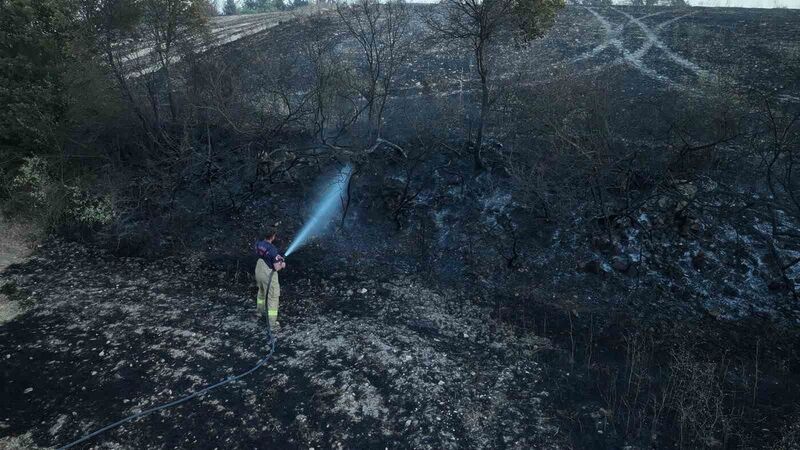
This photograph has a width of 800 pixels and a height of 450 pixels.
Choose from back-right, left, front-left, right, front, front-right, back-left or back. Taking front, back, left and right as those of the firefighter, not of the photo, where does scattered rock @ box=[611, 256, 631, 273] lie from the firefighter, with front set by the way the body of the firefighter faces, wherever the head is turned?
front-right

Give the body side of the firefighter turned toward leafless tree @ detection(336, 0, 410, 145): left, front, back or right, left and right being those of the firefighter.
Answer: front

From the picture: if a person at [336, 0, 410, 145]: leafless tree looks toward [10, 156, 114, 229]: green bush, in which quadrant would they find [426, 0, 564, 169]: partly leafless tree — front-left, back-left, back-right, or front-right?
back-left

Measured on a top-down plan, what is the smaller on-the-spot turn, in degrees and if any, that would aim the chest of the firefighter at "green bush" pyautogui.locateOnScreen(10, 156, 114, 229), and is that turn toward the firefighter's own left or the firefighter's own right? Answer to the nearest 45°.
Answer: approximately 90° to the firefighter's own left

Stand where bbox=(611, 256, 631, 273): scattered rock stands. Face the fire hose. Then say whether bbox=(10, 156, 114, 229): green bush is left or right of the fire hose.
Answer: right

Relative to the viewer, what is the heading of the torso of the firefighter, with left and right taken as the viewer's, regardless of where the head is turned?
facing away from the viewer and to the right of the viewer

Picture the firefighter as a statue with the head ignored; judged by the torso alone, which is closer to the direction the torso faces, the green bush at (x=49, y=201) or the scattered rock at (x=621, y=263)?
the scattered rock
